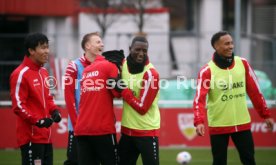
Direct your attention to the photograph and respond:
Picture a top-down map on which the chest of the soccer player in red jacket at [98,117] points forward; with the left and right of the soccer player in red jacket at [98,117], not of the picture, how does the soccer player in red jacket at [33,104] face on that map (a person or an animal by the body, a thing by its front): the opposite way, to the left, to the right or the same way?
to the right

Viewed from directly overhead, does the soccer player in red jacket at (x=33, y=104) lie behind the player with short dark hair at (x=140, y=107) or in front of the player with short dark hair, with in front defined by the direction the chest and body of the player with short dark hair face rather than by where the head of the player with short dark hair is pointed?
in front

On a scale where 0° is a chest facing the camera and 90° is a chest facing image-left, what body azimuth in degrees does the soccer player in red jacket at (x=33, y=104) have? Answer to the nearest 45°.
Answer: approximately 315°

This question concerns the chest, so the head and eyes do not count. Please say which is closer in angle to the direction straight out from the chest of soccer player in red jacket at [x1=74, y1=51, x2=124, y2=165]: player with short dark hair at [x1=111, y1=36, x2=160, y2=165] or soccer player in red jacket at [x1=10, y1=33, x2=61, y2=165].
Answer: the player with short dark hair

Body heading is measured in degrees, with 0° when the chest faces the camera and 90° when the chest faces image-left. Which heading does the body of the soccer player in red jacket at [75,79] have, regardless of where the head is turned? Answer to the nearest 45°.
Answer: approximately 315°

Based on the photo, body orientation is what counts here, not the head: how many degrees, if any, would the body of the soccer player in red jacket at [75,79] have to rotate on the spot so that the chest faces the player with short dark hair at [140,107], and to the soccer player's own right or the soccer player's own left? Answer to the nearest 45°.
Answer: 0° — they already face them

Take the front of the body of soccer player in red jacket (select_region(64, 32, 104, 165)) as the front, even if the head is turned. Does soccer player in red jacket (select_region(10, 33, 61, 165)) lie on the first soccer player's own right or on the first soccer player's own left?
on the first soccer player's own right

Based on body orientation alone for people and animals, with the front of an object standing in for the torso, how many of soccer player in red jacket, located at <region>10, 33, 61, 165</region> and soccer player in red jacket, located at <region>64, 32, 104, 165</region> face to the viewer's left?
0

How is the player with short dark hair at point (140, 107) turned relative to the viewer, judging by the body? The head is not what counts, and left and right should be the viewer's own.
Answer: facing the viewer and to the left of the viewer

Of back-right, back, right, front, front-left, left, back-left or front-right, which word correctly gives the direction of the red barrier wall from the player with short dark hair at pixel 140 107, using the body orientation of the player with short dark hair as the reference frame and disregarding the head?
back-right
